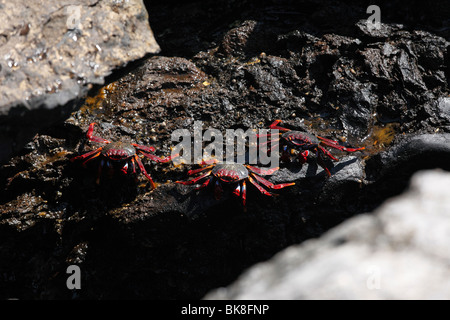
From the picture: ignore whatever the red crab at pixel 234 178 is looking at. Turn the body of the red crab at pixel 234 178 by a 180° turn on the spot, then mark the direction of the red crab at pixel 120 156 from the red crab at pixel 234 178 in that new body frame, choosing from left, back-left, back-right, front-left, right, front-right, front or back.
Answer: left

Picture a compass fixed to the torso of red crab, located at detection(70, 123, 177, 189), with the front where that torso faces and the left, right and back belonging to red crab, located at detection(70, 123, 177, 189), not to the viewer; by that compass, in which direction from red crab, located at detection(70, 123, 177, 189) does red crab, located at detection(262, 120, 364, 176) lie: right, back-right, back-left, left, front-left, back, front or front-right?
left

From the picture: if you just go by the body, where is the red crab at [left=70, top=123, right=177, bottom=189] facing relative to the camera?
toward the camera

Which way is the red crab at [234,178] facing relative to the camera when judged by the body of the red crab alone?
toward the camera
